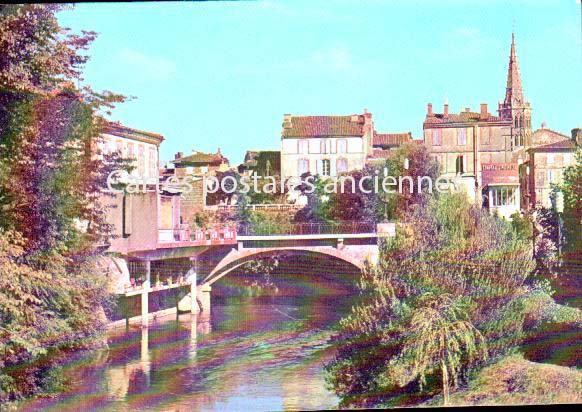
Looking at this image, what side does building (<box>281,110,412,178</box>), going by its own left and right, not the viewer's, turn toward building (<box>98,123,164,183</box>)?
right

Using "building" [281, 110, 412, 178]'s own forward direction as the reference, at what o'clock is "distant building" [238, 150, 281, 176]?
The distant building is roughly at 3 o'clock from the building.

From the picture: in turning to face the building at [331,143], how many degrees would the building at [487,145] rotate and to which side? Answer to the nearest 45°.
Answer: approximately 90° to its right

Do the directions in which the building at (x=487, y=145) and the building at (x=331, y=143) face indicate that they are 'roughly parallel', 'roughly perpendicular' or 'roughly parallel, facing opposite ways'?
roughly parallel

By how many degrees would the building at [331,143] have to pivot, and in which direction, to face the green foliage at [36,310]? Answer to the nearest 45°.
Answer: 0° — it already faces it

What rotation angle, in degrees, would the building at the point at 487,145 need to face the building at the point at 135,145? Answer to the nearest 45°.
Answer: approximately 90° to its right

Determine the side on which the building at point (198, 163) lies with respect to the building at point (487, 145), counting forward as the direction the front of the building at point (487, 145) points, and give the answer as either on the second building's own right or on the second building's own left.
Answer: on the second building's own right

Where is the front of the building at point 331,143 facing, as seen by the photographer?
facing the viewer

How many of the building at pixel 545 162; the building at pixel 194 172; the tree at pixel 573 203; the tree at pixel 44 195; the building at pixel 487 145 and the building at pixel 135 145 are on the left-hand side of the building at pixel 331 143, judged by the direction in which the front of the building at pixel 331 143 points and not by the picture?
3

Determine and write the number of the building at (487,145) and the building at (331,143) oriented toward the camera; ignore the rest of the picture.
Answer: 2

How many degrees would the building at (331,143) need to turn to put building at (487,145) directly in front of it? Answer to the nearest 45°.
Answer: approximately 90° to its left

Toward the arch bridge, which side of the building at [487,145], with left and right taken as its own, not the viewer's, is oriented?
front

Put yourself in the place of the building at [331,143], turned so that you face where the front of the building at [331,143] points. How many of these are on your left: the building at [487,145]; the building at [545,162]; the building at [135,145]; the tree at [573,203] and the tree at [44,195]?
3
